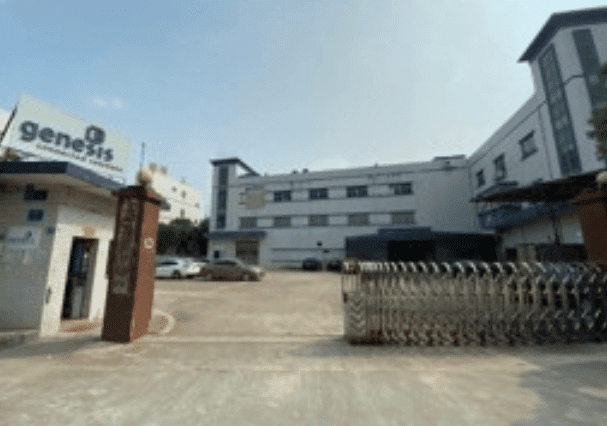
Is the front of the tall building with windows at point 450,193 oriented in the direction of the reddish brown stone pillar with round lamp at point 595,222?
yes

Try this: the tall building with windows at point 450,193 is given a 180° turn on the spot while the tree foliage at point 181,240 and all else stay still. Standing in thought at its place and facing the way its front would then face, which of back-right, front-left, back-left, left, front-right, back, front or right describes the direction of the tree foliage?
left

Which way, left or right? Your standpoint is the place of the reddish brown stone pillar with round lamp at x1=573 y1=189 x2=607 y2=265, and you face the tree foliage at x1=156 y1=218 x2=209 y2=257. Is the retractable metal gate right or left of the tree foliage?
left

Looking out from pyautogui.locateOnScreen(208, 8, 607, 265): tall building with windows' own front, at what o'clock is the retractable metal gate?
The retractable metal gate is roughly at 12 o'clock from the tall building with windows.

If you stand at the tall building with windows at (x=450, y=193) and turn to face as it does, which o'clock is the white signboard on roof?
The white signboard on roof is roughly at 1 o'clock from the tall building with windows.

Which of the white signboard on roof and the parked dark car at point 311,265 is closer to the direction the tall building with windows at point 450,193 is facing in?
the white signboard on roof

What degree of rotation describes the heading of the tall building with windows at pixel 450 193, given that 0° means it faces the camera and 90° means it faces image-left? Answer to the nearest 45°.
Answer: approximately 0°
